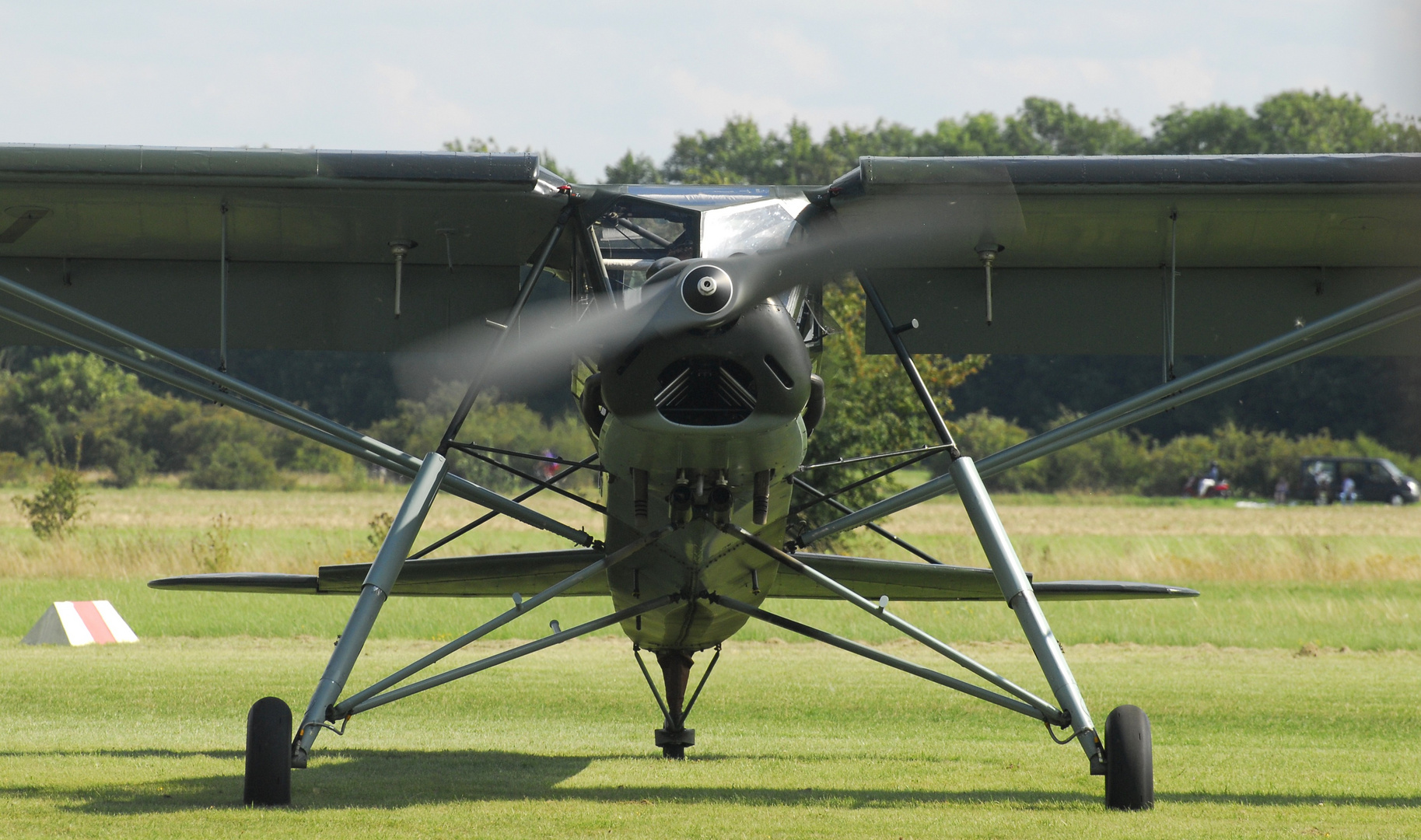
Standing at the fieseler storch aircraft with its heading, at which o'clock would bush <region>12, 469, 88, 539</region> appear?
The bush is roughly at 5 o'clock from the fieseler storch aircraft.

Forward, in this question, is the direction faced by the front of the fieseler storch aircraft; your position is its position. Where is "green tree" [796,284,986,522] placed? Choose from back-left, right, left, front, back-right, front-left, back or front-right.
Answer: back

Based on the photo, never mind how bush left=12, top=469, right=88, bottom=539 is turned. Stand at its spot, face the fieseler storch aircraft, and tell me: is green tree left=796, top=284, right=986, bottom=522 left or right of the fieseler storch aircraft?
left

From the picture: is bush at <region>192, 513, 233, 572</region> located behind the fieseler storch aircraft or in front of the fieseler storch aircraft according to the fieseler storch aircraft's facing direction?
behind

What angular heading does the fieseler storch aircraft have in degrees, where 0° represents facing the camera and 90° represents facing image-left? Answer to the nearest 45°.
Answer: approximately 0°

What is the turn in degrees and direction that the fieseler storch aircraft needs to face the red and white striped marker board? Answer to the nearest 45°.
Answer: approximately 135° to its right

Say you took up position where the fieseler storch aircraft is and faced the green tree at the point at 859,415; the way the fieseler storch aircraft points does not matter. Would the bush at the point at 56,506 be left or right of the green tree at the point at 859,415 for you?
left
